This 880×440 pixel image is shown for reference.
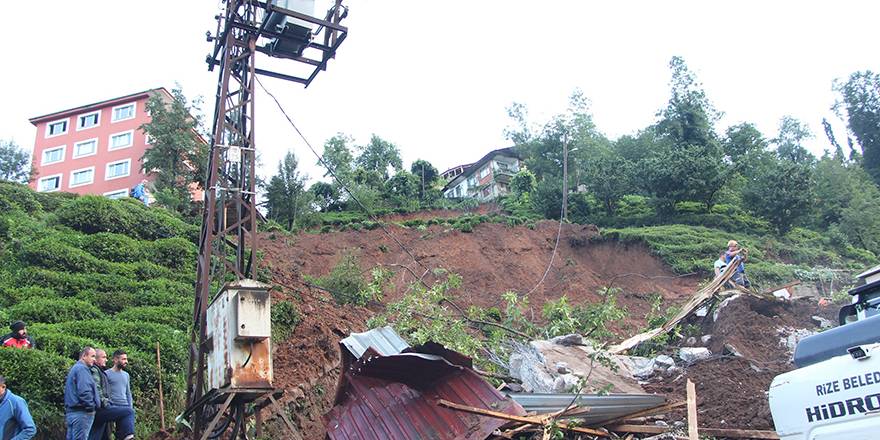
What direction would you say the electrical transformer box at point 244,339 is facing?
toward the camera

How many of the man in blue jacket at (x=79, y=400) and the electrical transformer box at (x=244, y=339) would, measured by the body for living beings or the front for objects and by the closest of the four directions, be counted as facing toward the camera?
1

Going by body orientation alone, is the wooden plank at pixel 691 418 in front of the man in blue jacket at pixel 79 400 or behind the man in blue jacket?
in front

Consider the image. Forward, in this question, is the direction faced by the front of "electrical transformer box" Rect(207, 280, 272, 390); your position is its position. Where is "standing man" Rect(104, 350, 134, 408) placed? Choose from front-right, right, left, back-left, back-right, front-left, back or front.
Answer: back-right

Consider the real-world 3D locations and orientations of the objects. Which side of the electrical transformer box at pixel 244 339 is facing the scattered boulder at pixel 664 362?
left

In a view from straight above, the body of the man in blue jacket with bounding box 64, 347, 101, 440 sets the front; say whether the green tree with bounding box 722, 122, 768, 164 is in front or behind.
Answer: in front

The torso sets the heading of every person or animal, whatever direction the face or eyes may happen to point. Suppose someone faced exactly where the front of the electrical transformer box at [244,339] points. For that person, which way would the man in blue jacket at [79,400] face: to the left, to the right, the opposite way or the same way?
to the left

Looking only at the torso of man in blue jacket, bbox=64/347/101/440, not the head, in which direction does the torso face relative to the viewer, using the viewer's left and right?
facing to the right of the viewer
